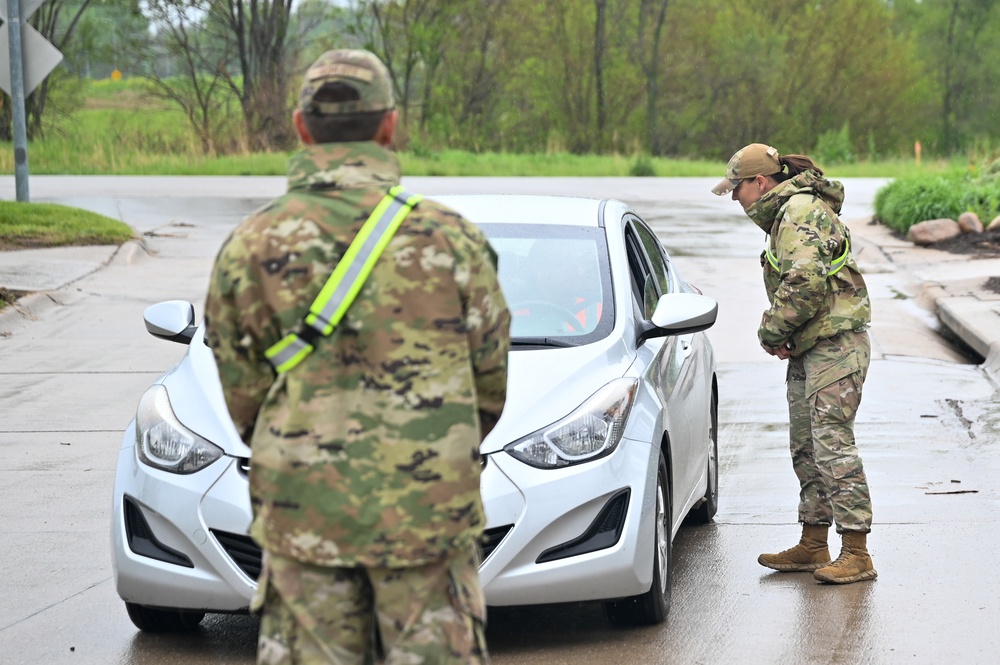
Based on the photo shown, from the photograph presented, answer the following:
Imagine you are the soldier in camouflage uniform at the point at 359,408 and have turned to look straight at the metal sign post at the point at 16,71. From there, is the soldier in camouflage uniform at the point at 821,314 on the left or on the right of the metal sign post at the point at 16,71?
right

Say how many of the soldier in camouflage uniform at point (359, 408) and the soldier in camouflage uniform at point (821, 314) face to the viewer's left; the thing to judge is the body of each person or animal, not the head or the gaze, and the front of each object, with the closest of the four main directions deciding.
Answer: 1

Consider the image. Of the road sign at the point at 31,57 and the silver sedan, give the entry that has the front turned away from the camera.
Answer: the road sign

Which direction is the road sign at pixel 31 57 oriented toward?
away from the camera

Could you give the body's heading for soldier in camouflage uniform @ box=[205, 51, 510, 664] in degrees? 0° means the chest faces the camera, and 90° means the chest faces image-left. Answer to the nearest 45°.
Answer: approximately 180°

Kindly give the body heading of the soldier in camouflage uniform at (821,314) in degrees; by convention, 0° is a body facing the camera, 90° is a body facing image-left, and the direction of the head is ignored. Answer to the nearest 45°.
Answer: approximately 90°

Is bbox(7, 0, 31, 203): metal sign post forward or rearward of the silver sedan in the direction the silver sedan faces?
rearward

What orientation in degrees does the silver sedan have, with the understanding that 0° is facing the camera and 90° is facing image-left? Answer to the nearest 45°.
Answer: approximately 0°

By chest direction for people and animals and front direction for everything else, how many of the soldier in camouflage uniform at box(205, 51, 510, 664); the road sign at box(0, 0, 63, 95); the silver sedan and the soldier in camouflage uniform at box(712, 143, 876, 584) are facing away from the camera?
2

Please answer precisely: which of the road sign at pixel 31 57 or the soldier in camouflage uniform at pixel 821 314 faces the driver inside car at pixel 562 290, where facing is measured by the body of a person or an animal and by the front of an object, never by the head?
the soldier in camouflage uniform

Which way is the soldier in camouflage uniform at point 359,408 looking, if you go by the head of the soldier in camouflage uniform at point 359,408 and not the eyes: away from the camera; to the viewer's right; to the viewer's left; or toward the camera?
away from the camera
